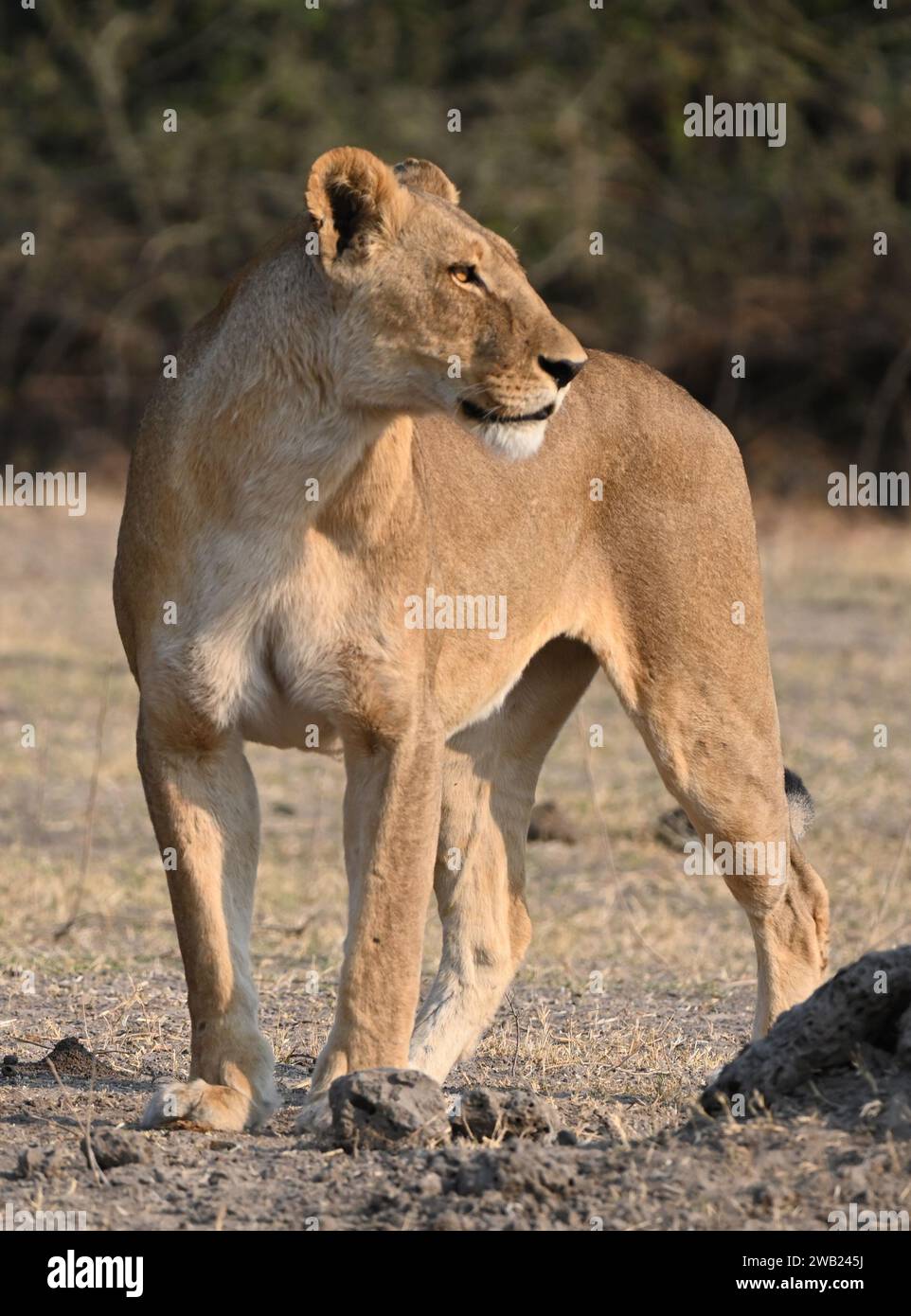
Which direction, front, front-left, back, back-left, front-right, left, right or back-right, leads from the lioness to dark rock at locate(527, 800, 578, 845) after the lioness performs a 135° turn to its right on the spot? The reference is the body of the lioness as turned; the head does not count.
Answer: front

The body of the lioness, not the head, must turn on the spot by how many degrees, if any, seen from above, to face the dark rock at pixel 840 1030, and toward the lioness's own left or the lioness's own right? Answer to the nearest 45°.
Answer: approximately 135° to the lioness's own left

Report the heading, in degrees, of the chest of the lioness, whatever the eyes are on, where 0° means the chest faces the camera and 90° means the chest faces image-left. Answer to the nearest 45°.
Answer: approximately 45°
